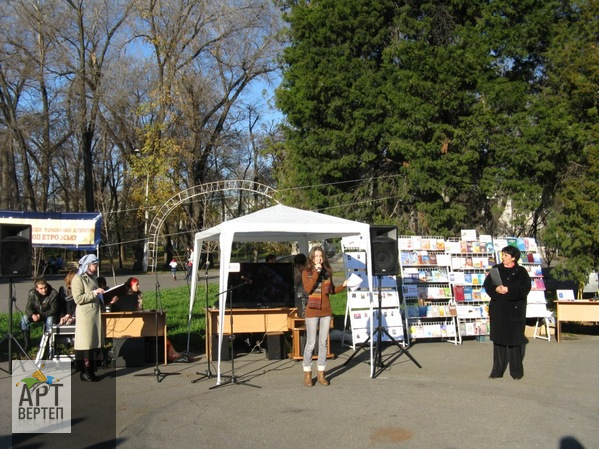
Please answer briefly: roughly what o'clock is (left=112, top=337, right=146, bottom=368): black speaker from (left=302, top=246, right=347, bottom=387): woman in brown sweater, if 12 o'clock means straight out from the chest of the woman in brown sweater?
The black speaker is roughly at 4 o'clock from the woman in brown sweater.

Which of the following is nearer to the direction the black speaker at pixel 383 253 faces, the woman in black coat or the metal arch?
the woman in black coat

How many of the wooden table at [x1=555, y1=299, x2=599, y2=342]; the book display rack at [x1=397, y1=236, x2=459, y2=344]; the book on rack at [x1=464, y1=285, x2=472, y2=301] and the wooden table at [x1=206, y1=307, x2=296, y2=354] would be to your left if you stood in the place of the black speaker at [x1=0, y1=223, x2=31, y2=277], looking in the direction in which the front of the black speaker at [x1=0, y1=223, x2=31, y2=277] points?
4

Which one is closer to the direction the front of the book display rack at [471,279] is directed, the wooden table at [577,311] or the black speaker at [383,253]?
the black speaker
